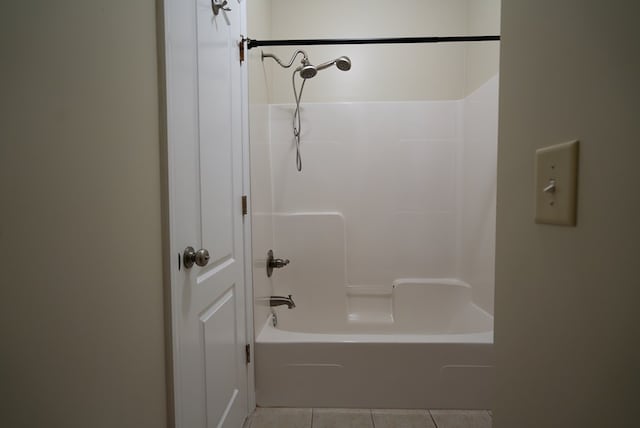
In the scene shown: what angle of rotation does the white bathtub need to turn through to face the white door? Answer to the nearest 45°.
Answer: approximately 45° to its right

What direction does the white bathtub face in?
toward the camera
